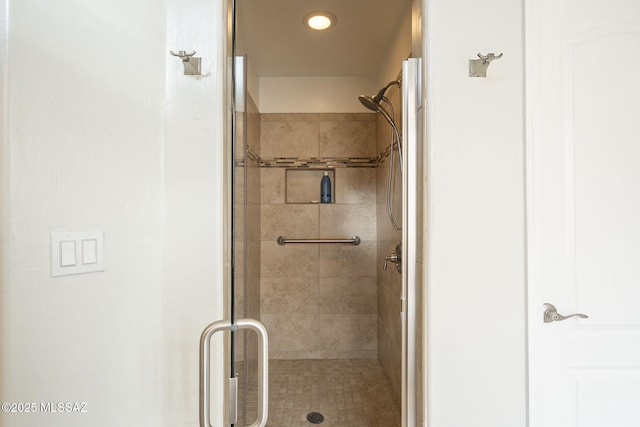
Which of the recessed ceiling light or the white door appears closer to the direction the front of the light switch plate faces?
the white door

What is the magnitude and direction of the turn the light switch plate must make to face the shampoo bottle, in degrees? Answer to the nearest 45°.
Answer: approximately 90° to its left

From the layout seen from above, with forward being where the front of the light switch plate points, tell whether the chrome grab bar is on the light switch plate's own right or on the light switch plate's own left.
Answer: on the light switch plate's own left

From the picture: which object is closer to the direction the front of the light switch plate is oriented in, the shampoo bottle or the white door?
the white door

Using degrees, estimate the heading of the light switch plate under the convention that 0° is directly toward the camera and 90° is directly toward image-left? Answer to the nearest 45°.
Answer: approximately 315°

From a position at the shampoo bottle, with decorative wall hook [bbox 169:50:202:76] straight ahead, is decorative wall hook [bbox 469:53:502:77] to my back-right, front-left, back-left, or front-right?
front-left

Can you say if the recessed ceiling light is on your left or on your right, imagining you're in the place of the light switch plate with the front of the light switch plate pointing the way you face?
on your left

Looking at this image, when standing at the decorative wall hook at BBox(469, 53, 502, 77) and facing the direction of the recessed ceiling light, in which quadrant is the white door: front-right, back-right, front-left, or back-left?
back-right
